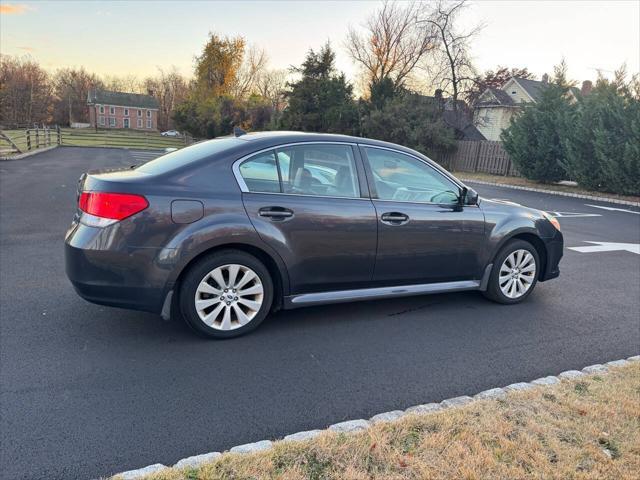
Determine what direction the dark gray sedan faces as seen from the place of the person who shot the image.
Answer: facing away from the viewer and to the right of the viewer

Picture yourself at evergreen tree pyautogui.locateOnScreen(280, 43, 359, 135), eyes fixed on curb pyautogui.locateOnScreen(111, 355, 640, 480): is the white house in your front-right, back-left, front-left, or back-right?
back-left

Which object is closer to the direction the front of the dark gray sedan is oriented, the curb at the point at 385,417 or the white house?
the white house

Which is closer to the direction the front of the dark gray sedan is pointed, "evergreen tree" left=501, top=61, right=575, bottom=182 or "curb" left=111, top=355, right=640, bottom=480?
the evergreen tree

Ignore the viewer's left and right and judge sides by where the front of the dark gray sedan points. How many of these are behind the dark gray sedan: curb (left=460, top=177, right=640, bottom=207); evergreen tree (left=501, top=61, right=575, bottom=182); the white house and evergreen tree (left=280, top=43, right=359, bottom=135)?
0

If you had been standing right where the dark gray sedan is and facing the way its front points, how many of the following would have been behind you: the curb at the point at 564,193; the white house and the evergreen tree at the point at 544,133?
0

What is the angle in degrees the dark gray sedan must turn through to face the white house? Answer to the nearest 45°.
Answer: approximately 45° to its left

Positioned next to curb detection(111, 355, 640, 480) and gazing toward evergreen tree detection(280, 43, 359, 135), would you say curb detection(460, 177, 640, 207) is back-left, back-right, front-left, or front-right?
front-right

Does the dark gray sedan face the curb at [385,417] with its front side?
no

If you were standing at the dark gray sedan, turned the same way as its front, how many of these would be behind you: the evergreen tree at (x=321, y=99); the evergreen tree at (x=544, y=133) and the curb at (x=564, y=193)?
0

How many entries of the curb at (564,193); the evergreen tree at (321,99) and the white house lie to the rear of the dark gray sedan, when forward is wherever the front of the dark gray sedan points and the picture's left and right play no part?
0

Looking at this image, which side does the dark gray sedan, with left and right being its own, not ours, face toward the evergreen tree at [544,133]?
front

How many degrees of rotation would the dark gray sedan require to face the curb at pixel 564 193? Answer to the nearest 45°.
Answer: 0° — it already faces it

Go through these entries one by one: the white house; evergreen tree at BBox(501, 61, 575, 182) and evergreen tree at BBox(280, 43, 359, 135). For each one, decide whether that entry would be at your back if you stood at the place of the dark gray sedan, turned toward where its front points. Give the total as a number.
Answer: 0

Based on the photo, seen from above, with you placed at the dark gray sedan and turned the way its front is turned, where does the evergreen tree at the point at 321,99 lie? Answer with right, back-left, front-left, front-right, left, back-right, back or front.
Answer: front-left
